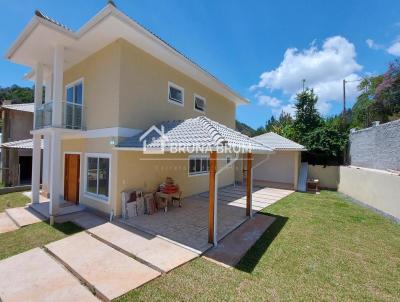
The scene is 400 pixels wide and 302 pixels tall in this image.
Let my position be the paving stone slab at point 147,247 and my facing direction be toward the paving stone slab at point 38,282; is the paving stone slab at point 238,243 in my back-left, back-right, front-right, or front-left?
back-left

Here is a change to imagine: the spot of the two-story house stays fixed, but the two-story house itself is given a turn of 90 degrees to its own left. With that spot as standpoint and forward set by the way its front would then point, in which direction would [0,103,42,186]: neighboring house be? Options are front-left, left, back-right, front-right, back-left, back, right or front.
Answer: back

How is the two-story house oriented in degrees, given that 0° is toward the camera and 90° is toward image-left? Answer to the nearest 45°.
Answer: approximately 45°

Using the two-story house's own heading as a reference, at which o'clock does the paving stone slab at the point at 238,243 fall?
The paving stone slab is roughly at 9 o'clock from the two-story house.

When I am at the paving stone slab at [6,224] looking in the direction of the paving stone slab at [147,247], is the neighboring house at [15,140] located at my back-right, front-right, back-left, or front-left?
back-left

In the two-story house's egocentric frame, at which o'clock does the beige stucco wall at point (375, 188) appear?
The beige stucco wall is roughly at 8 o'clock from the two-story house.

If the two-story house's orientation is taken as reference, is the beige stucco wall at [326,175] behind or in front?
behind
